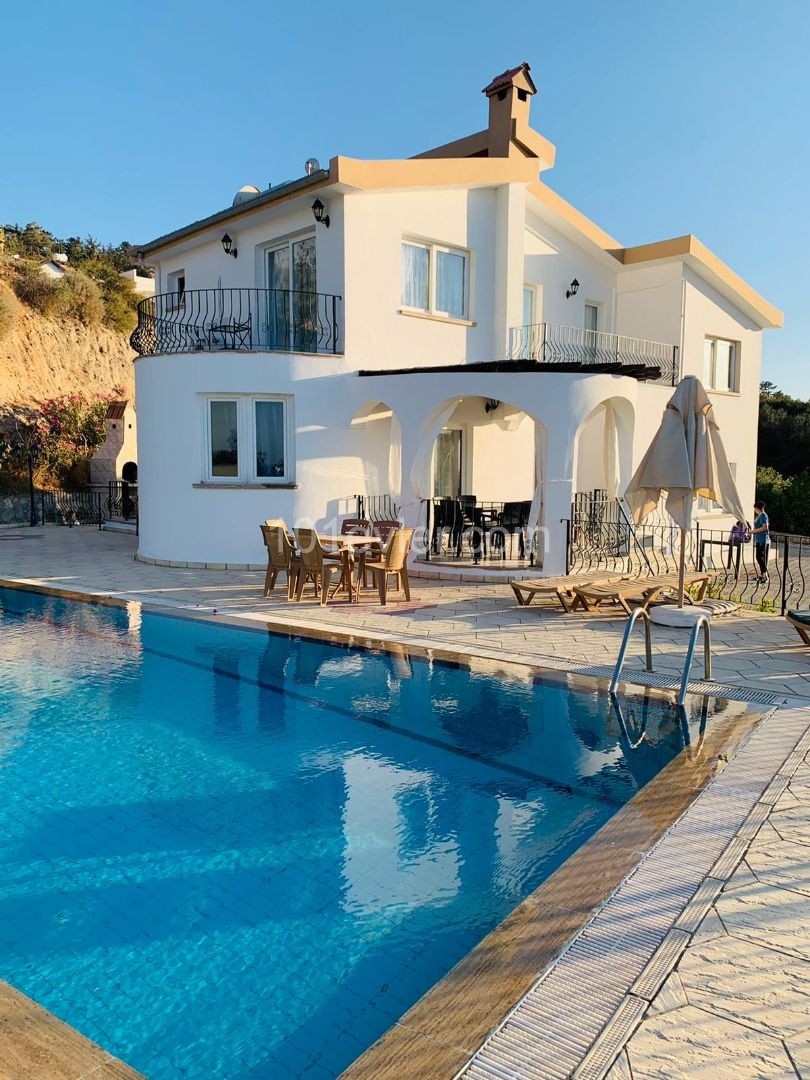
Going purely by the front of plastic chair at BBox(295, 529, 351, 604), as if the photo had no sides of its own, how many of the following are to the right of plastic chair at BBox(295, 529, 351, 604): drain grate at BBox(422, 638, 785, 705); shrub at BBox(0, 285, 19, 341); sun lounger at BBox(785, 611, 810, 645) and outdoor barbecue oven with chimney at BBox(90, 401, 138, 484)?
2

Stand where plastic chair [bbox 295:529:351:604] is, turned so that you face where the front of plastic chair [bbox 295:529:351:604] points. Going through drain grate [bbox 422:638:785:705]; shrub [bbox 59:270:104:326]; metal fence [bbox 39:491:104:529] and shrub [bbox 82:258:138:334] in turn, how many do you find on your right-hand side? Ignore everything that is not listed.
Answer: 1

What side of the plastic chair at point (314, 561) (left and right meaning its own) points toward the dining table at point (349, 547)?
front

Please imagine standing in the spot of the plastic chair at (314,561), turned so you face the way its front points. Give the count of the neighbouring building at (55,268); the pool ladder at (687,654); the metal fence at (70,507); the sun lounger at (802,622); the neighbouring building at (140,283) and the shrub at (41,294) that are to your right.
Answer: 2

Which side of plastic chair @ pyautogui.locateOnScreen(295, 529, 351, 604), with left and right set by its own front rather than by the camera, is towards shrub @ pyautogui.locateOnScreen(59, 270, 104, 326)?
left

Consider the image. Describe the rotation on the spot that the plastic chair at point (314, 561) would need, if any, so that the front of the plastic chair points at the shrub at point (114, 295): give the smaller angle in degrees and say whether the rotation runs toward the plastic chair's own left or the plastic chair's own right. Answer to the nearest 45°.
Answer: approximately 45° to the plastic chair's own left

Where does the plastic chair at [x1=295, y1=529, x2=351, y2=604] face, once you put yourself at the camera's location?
facing away from the viewer and to the right of the viewer

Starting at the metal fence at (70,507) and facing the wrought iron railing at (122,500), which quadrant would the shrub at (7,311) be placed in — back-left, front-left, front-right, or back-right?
back-left
